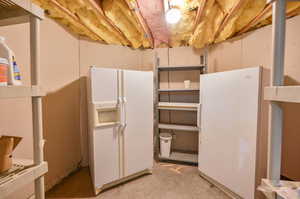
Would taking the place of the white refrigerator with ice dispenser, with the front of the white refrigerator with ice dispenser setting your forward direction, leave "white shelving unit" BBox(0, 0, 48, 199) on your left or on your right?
on your right

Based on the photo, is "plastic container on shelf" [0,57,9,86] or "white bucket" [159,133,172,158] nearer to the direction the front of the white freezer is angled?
the plastic container on shelf

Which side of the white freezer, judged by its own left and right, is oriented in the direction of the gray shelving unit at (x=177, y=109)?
right

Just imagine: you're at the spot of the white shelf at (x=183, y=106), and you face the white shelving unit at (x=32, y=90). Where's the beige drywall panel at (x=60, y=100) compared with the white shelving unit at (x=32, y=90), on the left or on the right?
right

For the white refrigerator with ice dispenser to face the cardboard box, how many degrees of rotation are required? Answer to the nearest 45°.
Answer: approximately 90° to its right

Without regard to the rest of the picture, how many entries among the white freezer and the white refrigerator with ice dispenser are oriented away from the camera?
0

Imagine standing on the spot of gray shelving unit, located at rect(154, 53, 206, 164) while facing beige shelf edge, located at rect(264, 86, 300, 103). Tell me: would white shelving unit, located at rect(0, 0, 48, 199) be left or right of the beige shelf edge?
right

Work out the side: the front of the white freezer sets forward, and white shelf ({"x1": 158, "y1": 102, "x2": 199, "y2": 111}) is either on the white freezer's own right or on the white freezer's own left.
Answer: on the white freezer's own right

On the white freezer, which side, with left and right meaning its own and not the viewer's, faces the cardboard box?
front

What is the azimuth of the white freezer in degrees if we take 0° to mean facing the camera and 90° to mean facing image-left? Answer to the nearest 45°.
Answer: approximately 45°

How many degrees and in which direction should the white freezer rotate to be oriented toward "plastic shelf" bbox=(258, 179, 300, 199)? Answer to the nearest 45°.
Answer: approximately 45° to its left

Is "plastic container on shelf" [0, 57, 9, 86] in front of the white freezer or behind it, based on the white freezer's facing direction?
in front

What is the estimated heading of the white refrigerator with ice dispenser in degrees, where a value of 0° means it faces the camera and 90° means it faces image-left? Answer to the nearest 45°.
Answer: approximately 315°

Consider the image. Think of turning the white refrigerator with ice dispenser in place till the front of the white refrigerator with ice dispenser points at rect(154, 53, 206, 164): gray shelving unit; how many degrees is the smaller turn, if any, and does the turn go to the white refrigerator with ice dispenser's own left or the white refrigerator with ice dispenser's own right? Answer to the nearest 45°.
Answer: approximately 90° to the white refrigerator with ice dispenser's own left
